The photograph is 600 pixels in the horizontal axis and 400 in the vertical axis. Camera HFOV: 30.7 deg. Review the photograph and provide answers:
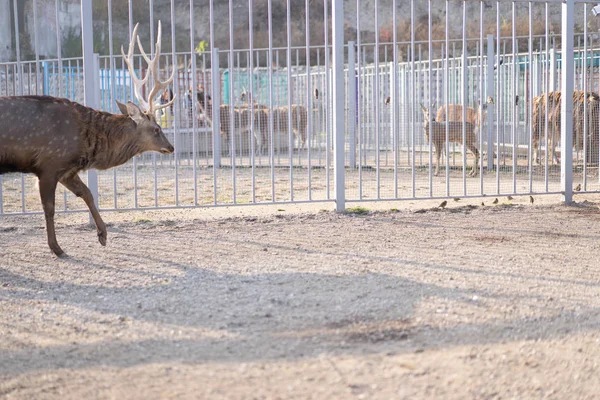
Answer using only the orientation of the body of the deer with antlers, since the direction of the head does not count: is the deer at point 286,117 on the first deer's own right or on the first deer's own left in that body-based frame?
on the first deer's own left

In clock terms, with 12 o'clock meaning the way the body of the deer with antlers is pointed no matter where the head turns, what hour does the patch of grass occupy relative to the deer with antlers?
The patch of grass is roughly at 11 o'clock from the deer with antlers.

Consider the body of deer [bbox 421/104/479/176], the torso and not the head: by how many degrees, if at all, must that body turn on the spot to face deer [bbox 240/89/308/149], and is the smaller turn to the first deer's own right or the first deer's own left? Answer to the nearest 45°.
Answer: approximately 45° to the first deer's own right

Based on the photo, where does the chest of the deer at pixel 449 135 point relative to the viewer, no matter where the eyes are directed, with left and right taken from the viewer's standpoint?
facing to the left of the viewer

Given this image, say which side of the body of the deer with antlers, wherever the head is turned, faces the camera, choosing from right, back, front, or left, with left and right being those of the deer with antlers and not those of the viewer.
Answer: right
